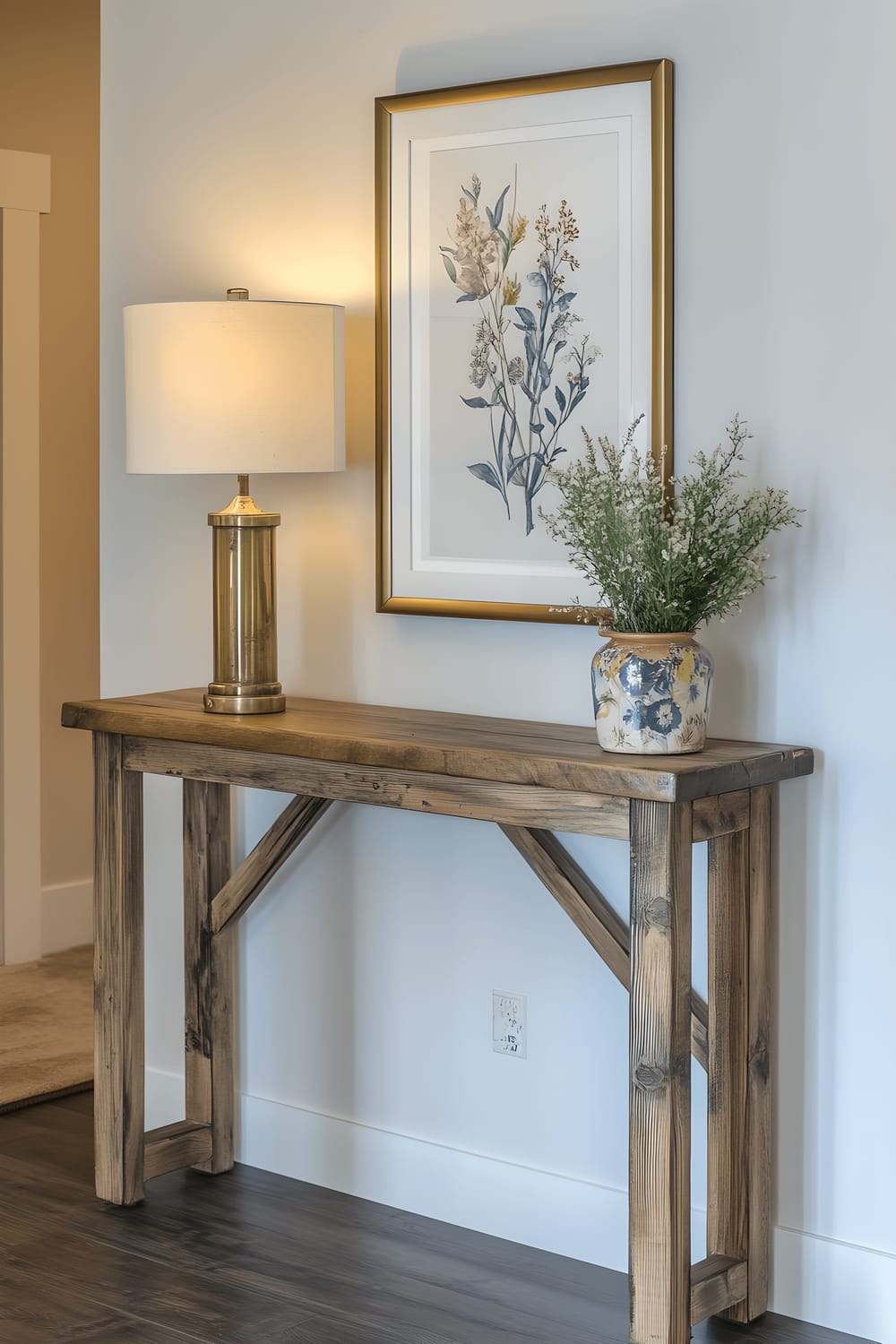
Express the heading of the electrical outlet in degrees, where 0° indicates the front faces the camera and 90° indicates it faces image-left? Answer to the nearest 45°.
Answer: approximately 45°

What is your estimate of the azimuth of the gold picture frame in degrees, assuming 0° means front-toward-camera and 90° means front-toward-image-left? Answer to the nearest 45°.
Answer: approximately 45°

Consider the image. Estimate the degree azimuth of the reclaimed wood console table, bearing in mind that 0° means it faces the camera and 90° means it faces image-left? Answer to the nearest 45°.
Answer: approximately 45°

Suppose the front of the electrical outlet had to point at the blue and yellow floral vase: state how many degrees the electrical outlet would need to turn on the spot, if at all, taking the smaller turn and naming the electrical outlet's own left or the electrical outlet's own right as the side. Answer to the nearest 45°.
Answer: approximately 45° to the electrical outlet's own left
